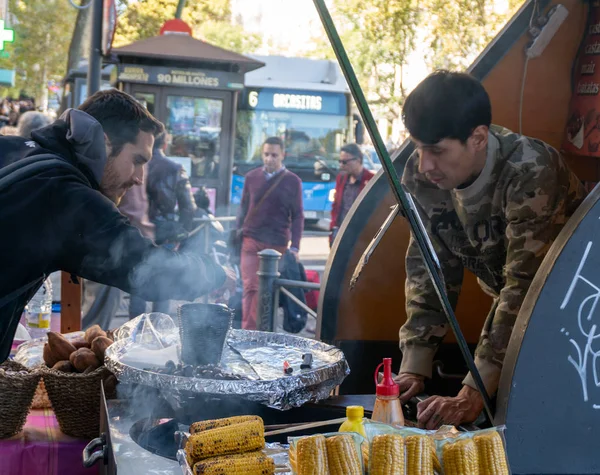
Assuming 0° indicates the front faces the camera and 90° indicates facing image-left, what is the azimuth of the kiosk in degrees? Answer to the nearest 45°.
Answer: approximately 0°

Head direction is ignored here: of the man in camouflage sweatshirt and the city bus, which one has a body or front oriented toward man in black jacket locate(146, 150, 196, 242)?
the city bus

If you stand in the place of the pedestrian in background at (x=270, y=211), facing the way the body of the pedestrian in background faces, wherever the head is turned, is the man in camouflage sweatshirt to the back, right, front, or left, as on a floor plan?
front

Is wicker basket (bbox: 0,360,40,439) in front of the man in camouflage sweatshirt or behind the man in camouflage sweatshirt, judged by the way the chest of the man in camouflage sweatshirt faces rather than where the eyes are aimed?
in front

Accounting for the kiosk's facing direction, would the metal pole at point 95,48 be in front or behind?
in front

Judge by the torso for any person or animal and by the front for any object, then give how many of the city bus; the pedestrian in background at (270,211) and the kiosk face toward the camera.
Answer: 3

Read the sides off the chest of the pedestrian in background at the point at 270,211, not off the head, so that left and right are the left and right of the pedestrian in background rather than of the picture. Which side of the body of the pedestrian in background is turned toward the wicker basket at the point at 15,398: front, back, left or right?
front

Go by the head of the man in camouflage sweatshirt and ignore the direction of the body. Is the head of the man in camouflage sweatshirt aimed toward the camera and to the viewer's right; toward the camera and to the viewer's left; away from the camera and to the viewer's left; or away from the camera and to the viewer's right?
toward the camera and to the viewer's left

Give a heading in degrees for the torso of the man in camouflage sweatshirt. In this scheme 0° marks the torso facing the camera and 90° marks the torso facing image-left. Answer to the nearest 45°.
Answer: approximately 45°

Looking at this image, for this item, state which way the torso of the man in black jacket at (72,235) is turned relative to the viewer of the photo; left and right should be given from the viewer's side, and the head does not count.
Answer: facing to the right of the viewer

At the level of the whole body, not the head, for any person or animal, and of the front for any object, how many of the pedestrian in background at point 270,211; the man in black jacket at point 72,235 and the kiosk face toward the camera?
2

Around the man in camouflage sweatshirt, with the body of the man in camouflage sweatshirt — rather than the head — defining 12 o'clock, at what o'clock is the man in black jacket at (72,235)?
The man in black jacket is roughly at 1 o'clock from the man in camouflage sweatshirt.

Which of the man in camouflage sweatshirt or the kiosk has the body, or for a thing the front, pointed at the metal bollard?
the kiosk

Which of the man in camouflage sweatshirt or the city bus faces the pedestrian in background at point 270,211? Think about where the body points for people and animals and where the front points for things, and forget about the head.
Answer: the city bus

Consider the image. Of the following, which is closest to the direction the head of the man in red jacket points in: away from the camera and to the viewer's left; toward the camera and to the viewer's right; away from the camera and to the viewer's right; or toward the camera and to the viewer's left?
toward the camera and to the viewer's left
